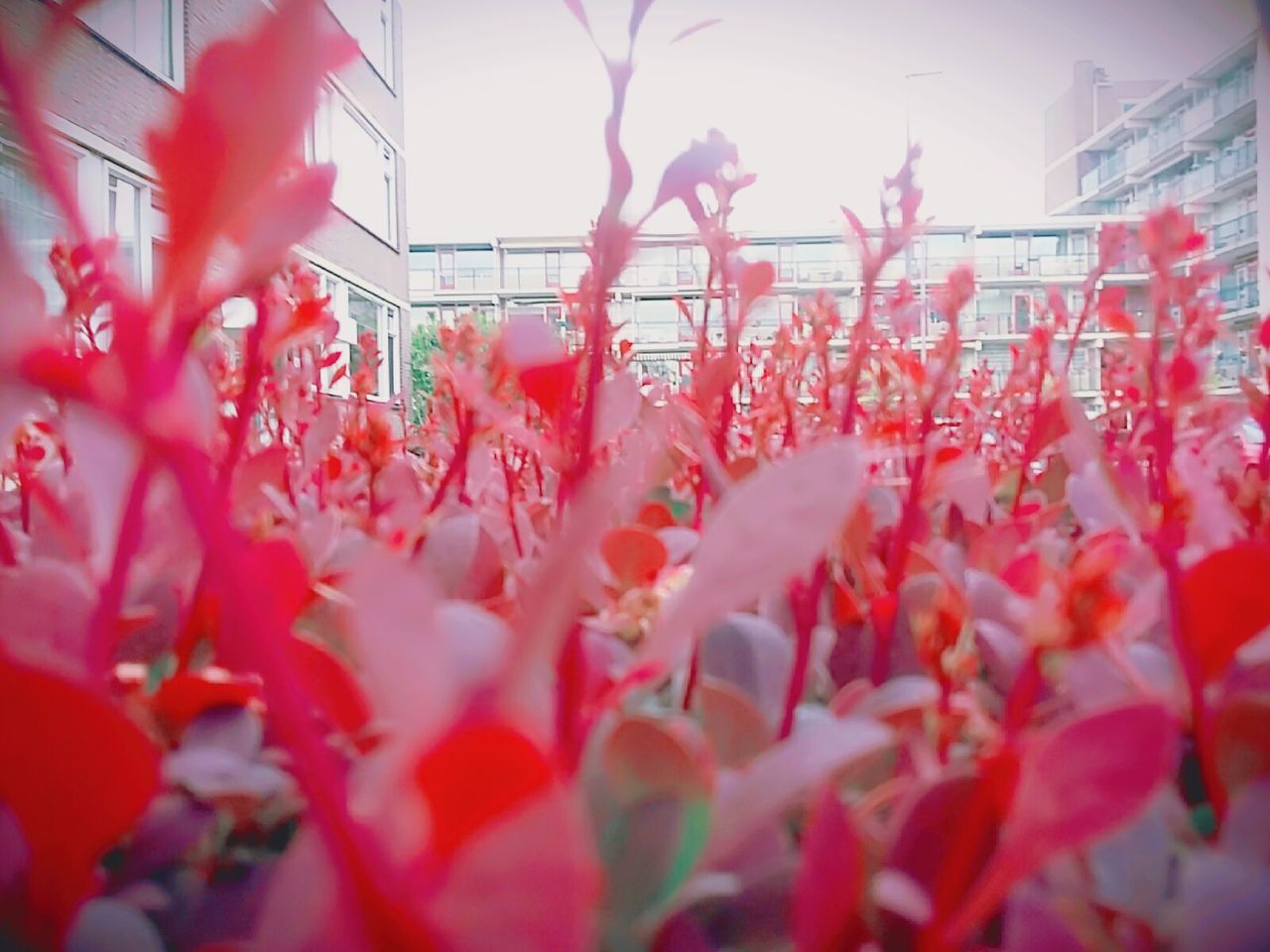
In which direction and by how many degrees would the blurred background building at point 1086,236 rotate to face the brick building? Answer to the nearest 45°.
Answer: approximately 45° to its right

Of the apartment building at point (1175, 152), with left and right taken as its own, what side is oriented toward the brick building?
front

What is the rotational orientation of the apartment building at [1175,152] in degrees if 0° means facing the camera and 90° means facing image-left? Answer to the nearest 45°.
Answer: approximately 45°
